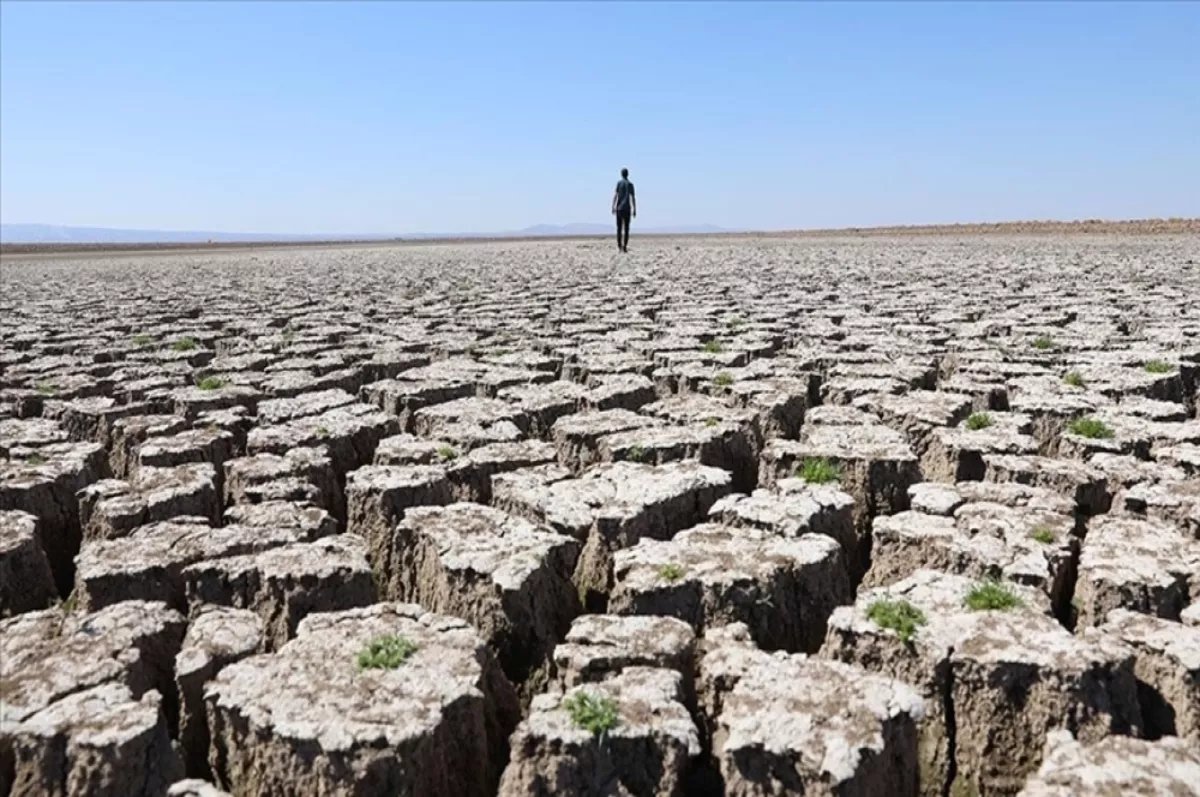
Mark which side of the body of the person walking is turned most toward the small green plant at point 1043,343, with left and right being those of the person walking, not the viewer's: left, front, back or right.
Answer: back

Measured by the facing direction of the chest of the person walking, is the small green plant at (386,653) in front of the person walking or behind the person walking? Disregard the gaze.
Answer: behind

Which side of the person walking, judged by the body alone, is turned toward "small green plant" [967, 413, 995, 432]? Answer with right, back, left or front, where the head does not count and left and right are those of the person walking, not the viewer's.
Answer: back

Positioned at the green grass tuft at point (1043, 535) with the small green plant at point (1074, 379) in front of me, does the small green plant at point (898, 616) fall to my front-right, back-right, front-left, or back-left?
back-left

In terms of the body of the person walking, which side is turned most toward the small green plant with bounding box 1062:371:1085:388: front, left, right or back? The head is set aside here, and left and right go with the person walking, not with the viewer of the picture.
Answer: back

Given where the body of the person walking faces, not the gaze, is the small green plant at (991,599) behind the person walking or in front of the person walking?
behind

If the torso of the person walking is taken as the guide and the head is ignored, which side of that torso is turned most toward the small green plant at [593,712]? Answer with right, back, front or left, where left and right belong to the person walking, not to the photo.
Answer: back

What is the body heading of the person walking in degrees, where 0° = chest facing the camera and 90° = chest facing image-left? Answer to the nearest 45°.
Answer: approximately 180°

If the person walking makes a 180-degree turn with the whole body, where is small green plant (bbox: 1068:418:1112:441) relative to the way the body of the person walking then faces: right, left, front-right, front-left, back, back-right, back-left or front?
front
